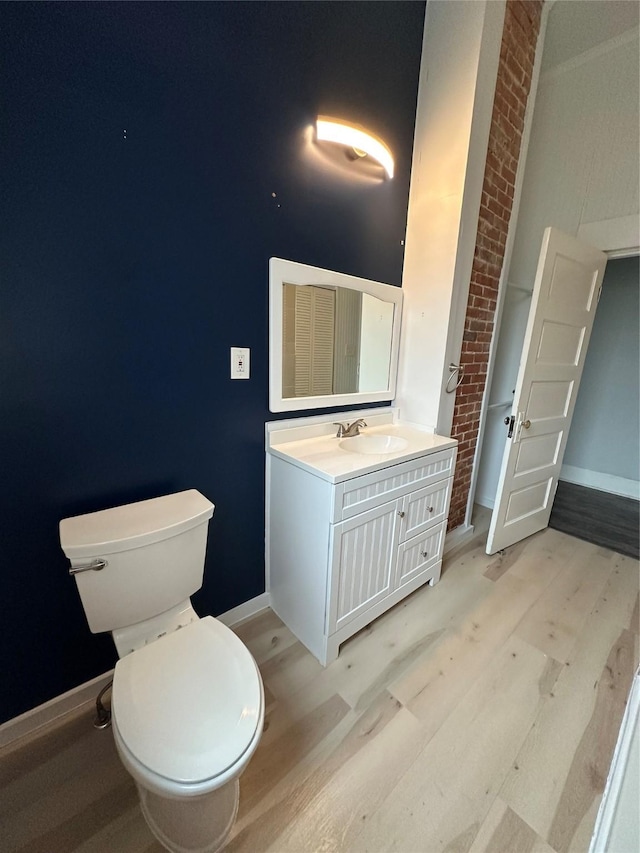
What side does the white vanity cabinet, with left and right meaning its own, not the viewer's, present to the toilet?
right

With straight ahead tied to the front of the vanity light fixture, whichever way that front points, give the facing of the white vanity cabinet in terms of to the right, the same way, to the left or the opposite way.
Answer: the same way

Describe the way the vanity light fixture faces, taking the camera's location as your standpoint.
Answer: facing the viewer and to the right of the viewer

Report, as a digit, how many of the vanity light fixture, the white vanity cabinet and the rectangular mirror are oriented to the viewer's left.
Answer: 0

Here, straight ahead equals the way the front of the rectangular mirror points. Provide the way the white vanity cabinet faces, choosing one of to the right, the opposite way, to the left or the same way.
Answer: the same way

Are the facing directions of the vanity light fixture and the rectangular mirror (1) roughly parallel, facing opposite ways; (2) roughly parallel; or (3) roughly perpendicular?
roughly parallel

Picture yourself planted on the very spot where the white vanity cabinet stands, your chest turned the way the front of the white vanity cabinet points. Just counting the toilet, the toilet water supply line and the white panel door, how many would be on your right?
2

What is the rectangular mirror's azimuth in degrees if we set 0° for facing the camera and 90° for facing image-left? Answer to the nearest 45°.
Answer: approximately 315°

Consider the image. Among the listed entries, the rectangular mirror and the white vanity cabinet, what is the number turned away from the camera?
0

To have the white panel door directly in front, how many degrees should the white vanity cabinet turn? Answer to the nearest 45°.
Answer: approximately 90° to its left

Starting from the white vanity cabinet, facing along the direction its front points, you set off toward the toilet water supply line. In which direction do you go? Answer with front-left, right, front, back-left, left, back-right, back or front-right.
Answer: right
